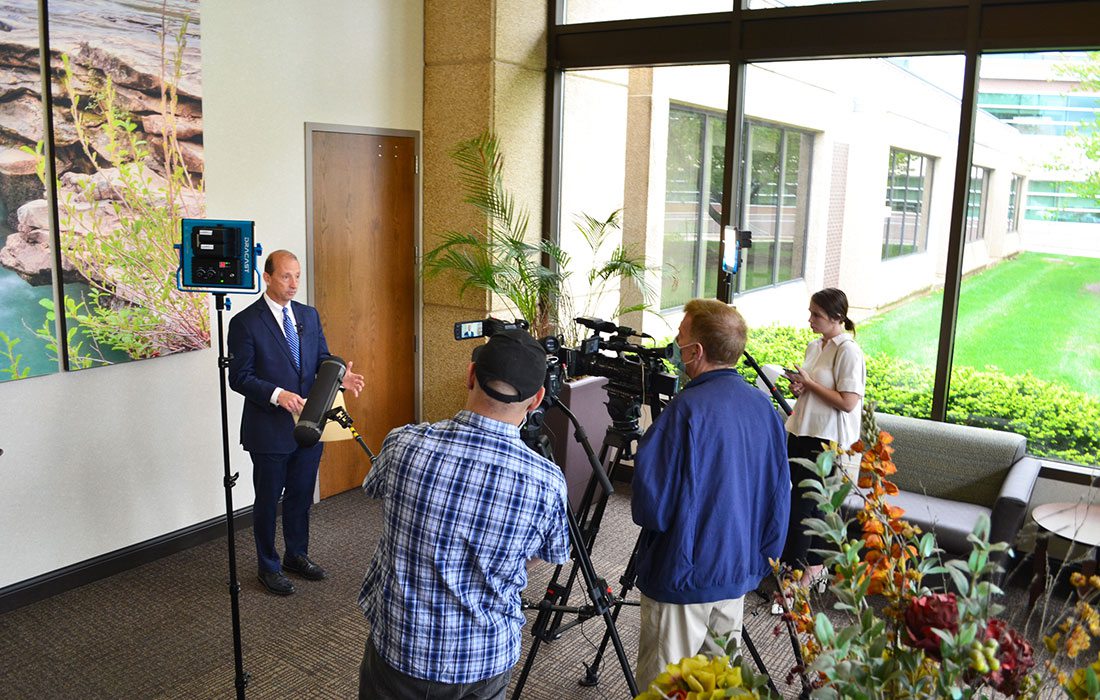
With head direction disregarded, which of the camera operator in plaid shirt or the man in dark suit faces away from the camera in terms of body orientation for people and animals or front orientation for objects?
the camera operator in plaid shirt

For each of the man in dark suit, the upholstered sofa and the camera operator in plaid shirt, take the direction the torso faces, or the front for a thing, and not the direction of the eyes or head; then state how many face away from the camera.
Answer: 1

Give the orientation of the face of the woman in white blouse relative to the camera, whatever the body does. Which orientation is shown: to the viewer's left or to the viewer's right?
to the viewer's left

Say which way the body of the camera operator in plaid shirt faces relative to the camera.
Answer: away from the camera

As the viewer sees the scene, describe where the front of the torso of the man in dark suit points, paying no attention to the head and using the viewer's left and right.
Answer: facing the viewer and to the right of the viewer

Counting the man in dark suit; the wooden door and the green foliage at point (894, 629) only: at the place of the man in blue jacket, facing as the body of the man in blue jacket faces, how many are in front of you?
2

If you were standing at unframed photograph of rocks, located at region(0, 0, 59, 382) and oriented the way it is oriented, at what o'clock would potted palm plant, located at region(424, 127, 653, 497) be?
The potted palm plant is roughly at 10 o'clock from the unframed photograph of rocks.

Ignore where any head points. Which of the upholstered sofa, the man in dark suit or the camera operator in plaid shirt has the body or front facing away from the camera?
the camera operator in plaid shirt

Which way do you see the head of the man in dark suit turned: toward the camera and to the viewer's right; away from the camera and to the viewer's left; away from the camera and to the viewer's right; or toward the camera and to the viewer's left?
toward the camera and to the viewer's right

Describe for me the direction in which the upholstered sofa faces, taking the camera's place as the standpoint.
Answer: facing the viewer and to the left of the viewer

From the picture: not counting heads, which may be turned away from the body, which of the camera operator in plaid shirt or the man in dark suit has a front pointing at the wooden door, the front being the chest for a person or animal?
the camera operator in plaid shirt

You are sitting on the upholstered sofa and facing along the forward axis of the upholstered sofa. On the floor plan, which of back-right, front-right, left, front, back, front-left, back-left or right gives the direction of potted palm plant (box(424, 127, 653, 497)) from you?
front-right

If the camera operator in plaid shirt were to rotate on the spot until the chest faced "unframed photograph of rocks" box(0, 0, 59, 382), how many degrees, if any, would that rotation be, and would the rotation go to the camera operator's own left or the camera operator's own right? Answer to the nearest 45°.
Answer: approximately 45° to the camera operator's own left

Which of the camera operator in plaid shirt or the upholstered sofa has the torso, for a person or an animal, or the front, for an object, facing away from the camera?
the camera operator in plaid shirt

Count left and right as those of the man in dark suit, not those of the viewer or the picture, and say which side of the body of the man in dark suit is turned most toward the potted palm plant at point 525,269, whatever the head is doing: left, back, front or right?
left

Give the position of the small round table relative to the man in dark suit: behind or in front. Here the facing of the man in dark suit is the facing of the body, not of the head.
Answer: in front

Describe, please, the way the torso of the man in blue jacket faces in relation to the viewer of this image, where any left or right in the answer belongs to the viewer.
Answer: facing away from the viewer and to the left of the viewer

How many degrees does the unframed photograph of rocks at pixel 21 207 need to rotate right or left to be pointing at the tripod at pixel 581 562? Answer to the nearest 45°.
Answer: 0° — it already faces it

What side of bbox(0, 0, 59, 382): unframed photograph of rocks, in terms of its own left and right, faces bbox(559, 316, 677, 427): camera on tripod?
front

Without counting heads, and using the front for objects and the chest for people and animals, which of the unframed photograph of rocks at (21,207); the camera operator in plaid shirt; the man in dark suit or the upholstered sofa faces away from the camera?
the camera operator in plaid shirt

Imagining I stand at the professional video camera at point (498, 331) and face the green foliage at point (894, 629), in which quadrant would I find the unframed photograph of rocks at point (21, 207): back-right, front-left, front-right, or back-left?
back-right
